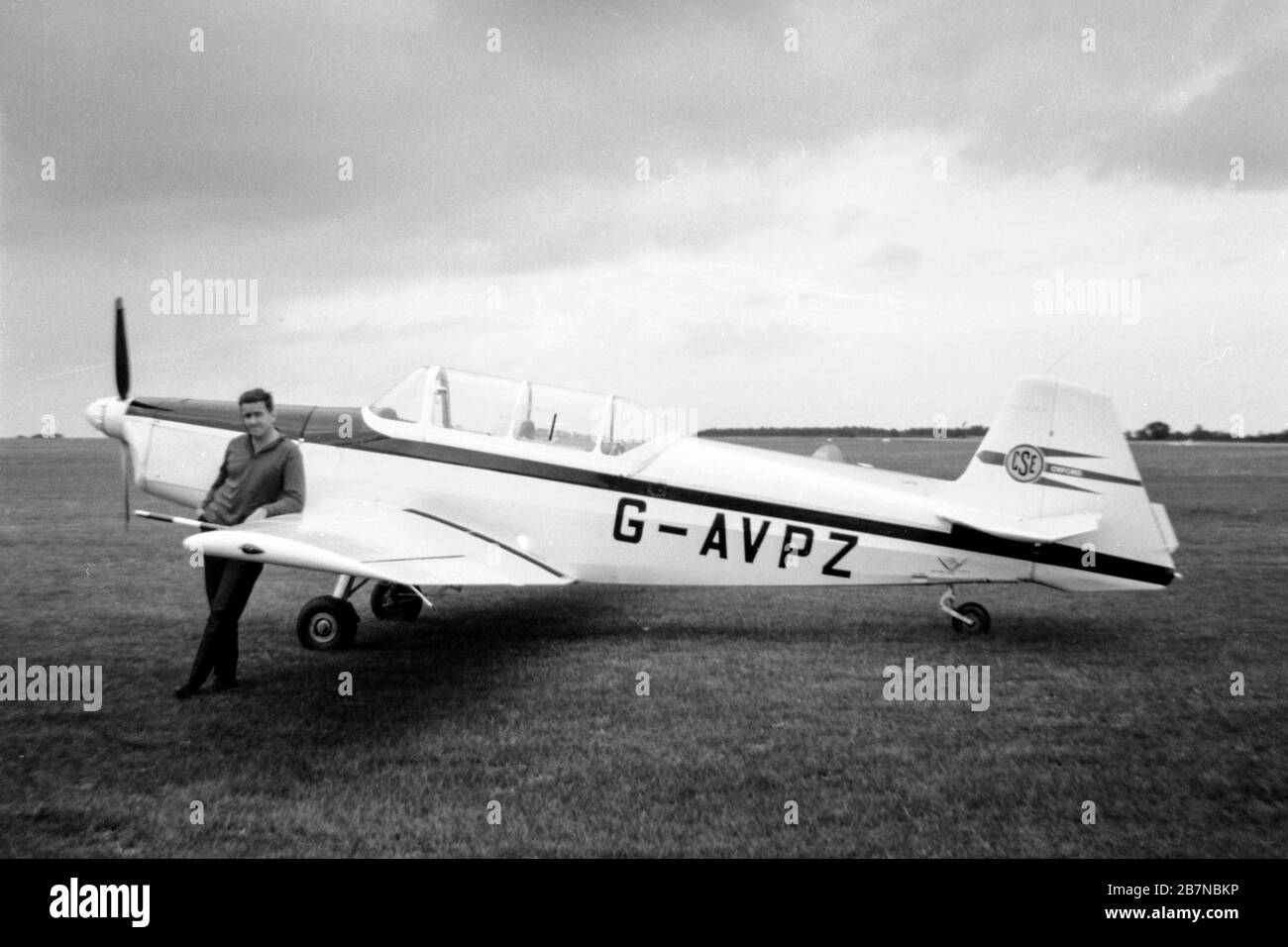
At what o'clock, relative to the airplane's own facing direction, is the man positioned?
The man is roughly at 11 o'clock from the airplane.

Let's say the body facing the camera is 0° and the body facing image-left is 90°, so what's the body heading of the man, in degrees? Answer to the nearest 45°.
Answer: approximately 45°

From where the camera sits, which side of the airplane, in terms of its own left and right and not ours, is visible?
left
